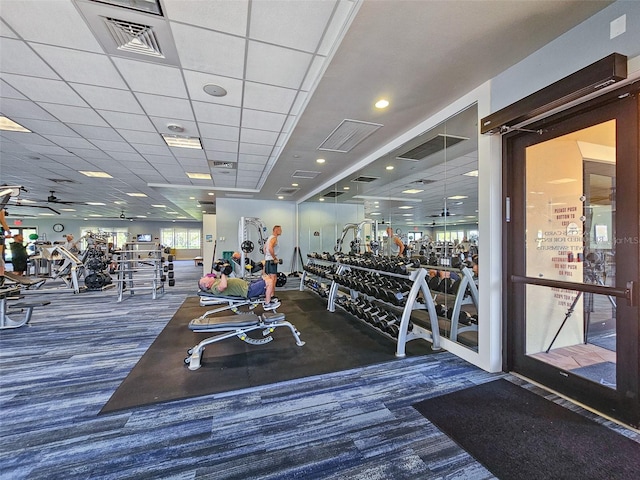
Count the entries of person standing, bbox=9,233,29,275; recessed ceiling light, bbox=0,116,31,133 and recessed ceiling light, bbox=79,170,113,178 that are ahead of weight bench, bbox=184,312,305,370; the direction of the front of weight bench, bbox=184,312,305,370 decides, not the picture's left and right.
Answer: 0

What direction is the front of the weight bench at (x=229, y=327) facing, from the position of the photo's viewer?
facing to the right of the viewer

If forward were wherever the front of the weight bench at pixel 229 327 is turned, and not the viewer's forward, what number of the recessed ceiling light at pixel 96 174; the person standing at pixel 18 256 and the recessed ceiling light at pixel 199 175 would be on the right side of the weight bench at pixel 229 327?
0

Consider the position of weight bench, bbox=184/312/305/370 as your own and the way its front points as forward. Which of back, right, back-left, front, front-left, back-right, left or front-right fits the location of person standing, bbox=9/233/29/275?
back-left

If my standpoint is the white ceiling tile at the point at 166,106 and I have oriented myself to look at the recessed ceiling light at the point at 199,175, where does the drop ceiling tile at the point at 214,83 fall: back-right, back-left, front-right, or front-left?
back-right

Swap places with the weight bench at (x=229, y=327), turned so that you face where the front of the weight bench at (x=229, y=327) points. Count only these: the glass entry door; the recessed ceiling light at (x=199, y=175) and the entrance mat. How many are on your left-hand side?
1
